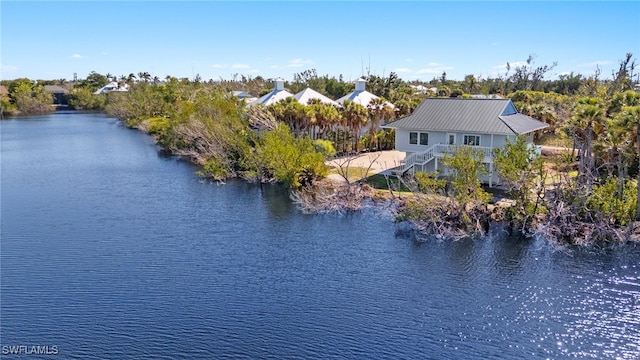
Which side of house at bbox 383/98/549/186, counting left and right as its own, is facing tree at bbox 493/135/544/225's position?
front

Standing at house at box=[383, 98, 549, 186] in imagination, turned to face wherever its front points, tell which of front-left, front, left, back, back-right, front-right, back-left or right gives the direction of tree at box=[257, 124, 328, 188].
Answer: right

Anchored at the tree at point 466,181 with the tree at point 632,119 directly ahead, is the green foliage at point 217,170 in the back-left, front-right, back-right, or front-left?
back-left

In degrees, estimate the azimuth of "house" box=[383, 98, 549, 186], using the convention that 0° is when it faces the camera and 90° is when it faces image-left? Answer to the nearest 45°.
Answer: approximately 0°

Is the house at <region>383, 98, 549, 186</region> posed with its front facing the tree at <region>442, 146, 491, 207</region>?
yes

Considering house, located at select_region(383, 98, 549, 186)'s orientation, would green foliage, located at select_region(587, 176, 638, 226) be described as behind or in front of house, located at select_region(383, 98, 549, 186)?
in front

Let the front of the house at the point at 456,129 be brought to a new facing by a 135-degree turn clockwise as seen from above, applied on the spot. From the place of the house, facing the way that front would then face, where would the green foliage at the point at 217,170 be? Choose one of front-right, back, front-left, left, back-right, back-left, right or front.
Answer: front-left
